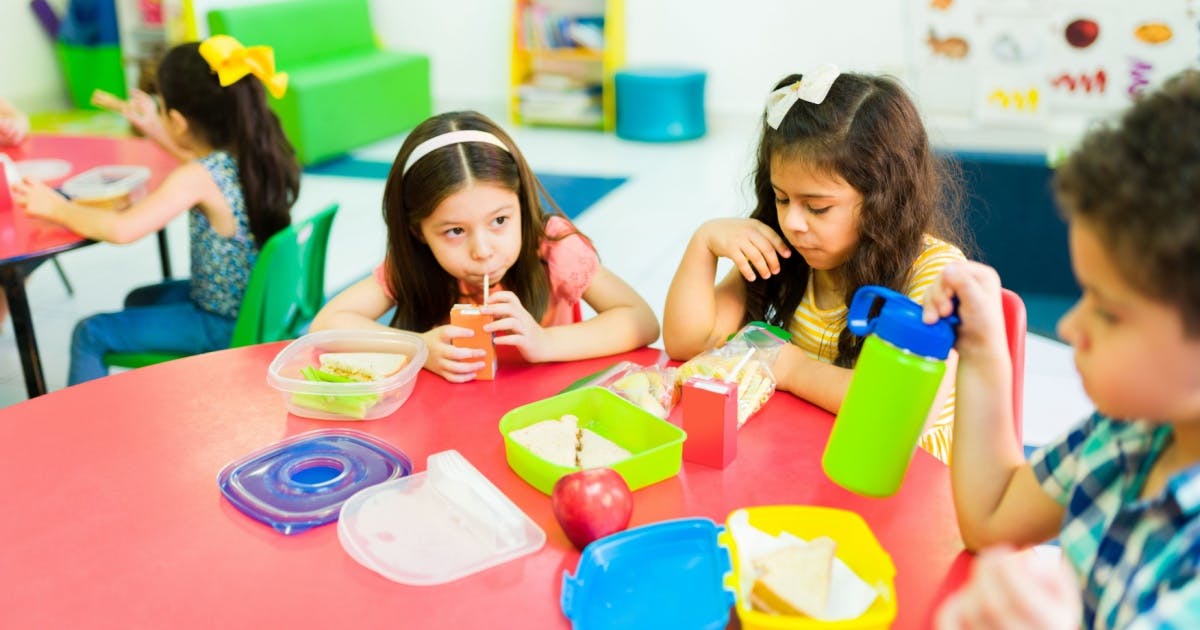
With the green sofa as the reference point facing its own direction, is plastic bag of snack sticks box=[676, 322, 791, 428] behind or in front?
in front

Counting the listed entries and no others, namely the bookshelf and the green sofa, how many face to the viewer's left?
0

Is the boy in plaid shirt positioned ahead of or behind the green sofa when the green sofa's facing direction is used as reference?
ahead

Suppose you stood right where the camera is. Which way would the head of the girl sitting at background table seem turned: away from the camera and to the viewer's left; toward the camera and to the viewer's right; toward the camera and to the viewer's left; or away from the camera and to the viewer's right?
away from the camera and to the viewer's left

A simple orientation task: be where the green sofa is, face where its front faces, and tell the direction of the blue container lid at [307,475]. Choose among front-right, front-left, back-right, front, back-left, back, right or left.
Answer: front-right

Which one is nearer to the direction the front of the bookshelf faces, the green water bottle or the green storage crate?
the green water bottle

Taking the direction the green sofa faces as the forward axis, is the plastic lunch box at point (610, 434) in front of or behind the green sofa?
in front

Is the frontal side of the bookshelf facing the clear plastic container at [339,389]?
yes

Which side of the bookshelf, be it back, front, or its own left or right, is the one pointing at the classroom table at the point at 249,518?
front

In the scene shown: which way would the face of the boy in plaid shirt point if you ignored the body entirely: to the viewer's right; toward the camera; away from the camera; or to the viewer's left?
to the viewer's left

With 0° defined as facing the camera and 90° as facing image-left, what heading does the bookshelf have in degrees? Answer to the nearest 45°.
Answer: approximately 0°
